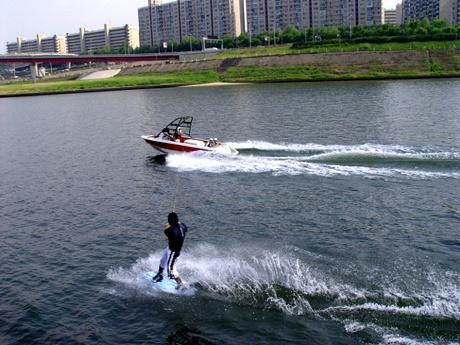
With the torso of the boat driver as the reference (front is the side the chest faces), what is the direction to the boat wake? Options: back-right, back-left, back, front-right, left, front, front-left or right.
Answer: back-left

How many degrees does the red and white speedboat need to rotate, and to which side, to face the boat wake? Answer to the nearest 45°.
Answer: approximately 135° to its left

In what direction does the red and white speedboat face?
to the viewer's left

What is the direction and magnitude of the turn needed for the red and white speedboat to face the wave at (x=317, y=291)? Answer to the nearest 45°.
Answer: approximately 90° to its left

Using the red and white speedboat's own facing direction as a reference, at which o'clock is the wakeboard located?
The wakeboard is roughly at 9 o'clock from the red and white speedboat.

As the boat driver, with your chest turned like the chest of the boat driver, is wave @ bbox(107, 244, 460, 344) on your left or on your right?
on your left

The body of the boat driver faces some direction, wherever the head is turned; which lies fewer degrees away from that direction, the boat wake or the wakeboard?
the wakeboard

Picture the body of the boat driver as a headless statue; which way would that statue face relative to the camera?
to the viewer's left
